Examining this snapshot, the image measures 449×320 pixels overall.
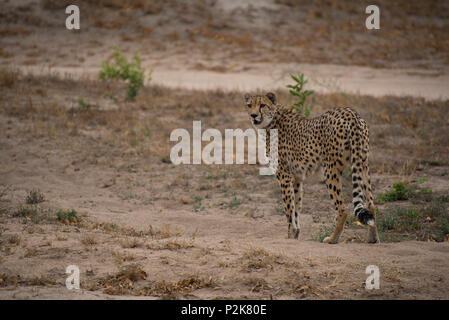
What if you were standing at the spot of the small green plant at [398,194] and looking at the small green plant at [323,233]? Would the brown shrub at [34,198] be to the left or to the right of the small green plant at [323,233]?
right

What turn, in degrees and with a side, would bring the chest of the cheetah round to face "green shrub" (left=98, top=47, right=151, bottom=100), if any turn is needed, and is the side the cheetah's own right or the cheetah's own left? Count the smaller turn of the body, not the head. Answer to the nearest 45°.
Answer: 0° — it already faces it

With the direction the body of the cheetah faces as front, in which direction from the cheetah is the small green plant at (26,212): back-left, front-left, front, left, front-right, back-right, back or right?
front-left

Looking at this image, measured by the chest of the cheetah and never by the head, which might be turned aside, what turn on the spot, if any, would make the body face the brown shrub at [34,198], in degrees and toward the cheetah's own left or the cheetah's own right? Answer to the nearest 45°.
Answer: approximately 45° to the cheetah's own left

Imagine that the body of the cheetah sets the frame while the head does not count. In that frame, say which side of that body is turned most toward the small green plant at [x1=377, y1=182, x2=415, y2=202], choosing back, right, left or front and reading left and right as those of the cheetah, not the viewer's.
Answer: right

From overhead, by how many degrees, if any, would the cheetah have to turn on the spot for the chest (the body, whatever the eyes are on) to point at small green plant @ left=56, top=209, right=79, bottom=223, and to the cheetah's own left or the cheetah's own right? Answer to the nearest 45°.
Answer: approximately 45° to the cheetah's own left

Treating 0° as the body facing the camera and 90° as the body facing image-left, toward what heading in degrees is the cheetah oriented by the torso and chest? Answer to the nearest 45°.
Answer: approximately 135°

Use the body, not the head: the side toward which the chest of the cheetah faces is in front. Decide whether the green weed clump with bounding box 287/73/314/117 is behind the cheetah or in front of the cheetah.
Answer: in front
